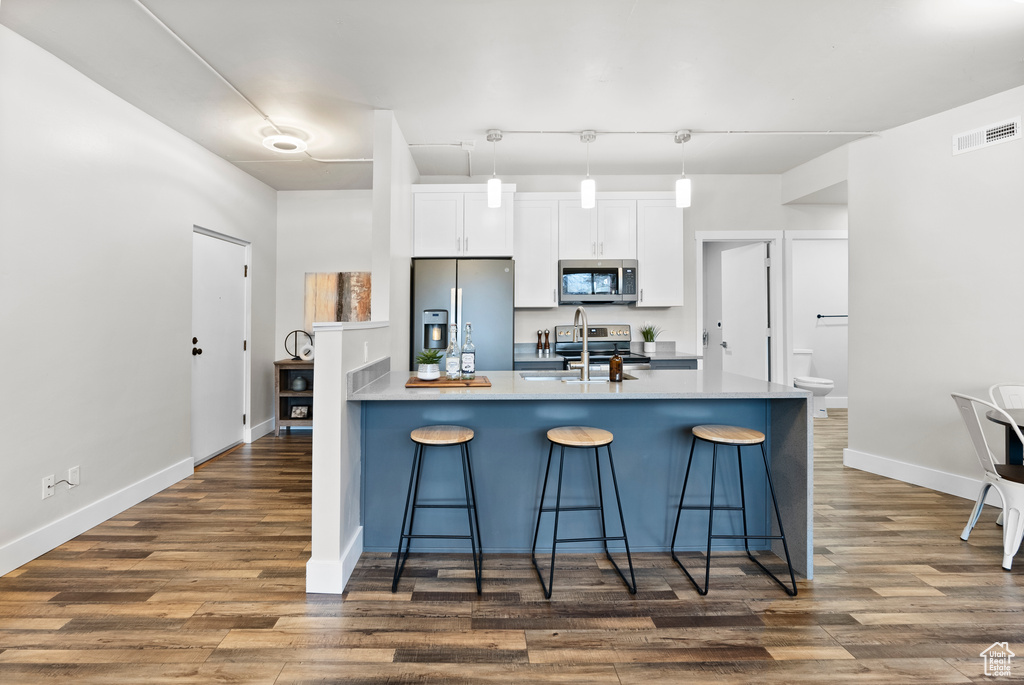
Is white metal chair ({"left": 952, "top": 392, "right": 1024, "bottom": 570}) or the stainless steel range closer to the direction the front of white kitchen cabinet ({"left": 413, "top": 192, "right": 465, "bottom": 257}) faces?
the white metal chair

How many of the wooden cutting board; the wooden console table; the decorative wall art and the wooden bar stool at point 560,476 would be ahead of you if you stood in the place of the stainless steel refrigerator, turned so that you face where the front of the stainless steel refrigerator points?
2

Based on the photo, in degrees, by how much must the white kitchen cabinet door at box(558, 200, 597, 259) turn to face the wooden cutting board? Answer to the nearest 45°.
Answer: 0° — it already faces it

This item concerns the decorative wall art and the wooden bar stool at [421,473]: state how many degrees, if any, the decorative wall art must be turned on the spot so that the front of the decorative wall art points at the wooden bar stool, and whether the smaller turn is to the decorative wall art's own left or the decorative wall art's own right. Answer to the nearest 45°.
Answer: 0° — it already faces it

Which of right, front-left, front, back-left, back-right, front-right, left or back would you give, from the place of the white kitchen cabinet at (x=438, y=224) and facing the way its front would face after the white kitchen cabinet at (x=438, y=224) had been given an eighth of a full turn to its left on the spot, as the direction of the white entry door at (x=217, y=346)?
back-right

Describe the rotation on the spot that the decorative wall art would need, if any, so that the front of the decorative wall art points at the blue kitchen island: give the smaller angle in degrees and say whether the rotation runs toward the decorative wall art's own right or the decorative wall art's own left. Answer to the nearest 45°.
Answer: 0° — it already faces it

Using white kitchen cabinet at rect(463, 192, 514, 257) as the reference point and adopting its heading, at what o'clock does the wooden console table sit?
The wooden console table is roughly at 4 o'clock from the white kitchen cabinet.

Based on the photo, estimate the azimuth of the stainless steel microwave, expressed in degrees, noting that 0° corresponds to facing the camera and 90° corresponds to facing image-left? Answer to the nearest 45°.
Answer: approximately 0°

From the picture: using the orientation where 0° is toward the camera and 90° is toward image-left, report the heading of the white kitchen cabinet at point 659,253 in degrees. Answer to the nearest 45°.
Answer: approximately 0°

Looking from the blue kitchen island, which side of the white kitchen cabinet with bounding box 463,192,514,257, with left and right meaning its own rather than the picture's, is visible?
front

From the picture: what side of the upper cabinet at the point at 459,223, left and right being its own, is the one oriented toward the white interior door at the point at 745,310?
left

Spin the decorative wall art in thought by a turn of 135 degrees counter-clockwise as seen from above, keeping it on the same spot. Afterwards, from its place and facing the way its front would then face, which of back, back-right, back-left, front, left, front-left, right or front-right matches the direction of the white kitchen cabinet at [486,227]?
right

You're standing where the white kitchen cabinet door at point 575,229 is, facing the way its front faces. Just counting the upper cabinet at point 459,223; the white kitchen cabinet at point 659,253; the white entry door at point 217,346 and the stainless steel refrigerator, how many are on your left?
1
